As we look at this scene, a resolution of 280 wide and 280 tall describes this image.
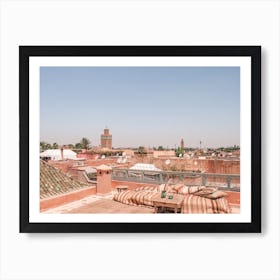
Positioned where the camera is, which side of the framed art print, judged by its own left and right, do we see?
front
